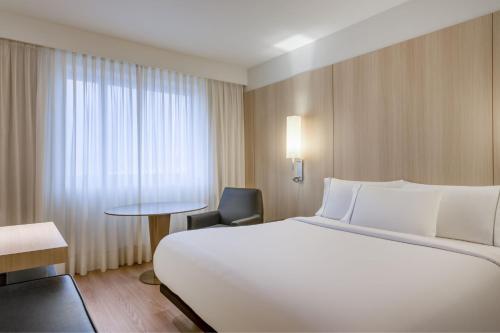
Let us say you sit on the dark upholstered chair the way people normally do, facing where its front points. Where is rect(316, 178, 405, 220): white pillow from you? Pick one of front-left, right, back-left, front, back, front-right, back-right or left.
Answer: left

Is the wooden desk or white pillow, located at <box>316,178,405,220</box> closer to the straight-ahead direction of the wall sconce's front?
the wooden desk

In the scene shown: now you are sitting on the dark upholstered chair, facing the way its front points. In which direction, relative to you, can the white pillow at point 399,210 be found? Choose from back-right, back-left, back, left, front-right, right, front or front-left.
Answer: left

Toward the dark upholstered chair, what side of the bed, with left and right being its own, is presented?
right

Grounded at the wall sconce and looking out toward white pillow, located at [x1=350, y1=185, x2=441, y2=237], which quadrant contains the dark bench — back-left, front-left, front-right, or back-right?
front-right

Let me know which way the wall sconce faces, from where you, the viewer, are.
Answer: facing the viewer and to the left of the viewer

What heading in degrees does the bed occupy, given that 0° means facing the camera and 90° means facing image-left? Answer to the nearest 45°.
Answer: approximately 45°

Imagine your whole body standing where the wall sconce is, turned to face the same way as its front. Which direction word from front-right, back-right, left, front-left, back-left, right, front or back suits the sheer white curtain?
front-right

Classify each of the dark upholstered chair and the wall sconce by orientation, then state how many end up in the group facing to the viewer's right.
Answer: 0

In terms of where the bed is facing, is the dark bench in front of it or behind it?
in front

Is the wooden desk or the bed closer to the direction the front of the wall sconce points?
the wooden desk

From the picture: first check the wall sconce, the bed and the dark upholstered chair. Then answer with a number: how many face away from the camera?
0

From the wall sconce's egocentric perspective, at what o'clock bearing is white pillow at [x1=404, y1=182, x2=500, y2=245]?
The white pillow is roughly at 9 o'clock from the wall sconce.

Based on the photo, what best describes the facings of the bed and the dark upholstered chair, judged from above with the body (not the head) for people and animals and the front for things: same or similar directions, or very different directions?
same or similar directions
